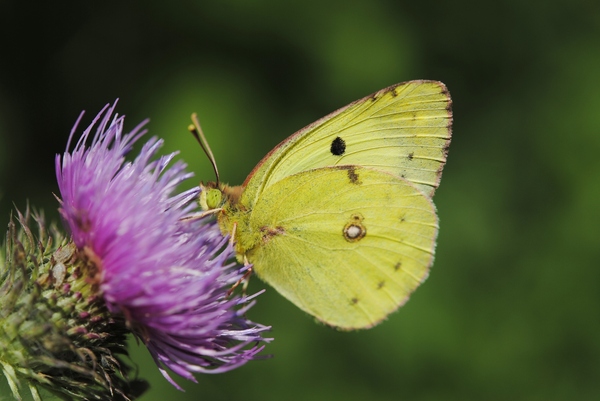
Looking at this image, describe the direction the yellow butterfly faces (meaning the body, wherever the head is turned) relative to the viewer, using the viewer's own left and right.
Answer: facing to the left of the viewer

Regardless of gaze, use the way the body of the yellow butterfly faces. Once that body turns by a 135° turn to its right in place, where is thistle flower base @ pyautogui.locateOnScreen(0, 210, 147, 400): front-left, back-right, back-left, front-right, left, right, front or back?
back
